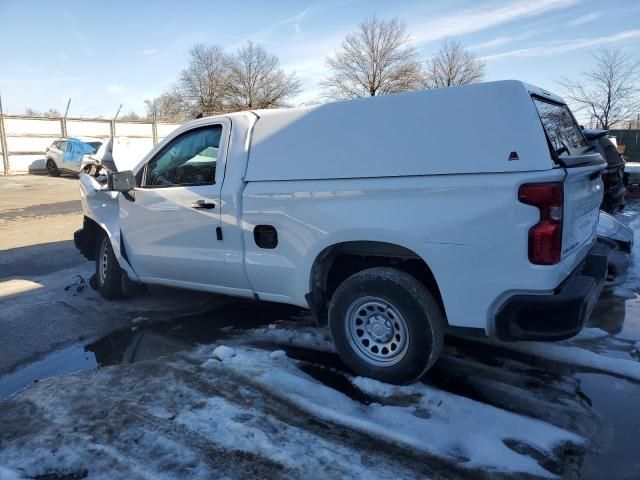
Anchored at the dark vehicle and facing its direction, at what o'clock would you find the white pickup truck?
The white pickup truck is roughly at 8 o'clock from the dark vehicle.

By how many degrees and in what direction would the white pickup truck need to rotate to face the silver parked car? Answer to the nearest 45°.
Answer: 0° — it already faces it

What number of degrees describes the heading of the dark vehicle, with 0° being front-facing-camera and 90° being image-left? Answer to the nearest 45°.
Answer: approximately 135°

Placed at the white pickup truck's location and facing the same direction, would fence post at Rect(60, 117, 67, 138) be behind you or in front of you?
in front

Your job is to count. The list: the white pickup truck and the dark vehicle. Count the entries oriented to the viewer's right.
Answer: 0

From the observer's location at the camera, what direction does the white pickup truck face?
facing away from the viewer and to the left of the viewer

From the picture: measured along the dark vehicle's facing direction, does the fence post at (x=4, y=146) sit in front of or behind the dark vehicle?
in front

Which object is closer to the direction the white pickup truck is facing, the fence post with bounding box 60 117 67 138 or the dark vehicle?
the fence post

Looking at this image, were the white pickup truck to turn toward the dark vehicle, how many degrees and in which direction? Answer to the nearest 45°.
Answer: approximately 90° to its right

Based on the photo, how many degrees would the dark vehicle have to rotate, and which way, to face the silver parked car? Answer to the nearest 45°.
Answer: approximately 45° to its left

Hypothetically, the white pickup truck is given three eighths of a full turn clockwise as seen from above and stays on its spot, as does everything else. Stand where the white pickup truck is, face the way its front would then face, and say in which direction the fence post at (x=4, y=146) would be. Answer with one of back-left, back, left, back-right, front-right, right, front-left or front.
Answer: back-left

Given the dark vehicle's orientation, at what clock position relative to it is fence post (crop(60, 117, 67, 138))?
The fence post is roughly at 11 o'clock from the dark vehicle.
